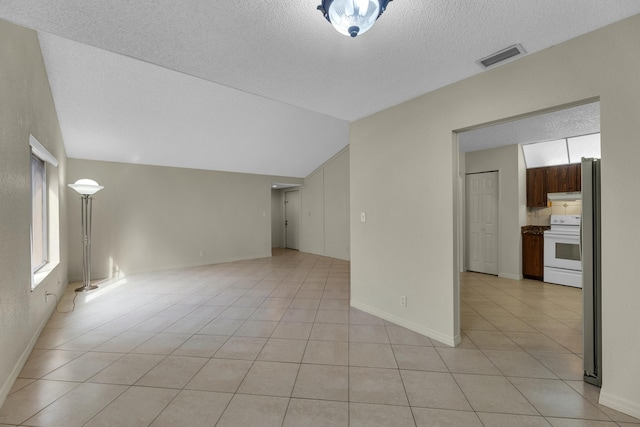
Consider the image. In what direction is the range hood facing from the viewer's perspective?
toward the camera

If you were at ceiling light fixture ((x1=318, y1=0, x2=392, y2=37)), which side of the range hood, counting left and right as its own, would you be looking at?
front

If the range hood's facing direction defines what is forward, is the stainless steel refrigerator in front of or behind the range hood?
in front

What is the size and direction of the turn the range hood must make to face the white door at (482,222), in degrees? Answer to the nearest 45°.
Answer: approximately 90° to its right

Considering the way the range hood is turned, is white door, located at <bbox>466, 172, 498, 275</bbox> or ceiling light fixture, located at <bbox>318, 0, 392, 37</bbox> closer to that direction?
the ceiling light fixture
